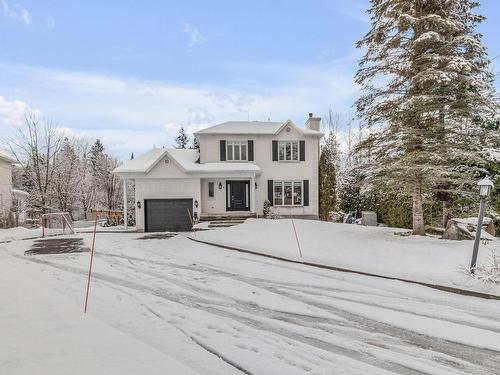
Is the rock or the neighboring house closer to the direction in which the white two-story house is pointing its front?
the rock

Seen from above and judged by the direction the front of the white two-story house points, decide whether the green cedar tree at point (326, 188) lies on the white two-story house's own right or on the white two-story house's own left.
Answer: on the white two-story house's own left

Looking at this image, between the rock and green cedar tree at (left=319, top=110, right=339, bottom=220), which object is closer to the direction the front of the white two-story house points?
the rock

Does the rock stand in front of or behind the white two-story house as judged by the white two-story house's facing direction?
in front

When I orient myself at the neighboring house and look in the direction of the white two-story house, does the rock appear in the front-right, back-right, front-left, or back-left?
front-right

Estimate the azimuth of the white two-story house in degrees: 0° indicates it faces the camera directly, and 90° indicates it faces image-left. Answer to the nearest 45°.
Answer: approximately 0°

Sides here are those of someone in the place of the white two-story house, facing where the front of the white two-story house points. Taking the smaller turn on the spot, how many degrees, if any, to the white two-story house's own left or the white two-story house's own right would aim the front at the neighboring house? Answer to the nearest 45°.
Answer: approximately 90° to the white two-story house's own right

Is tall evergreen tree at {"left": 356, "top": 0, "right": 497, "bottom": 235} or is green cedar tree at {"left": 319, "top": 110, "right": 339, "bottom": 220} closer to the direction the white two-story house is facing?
the tall evergreen tree

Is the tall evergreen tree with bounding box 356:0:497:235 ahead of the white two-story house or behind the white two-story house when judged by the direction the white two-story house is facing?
ahead
